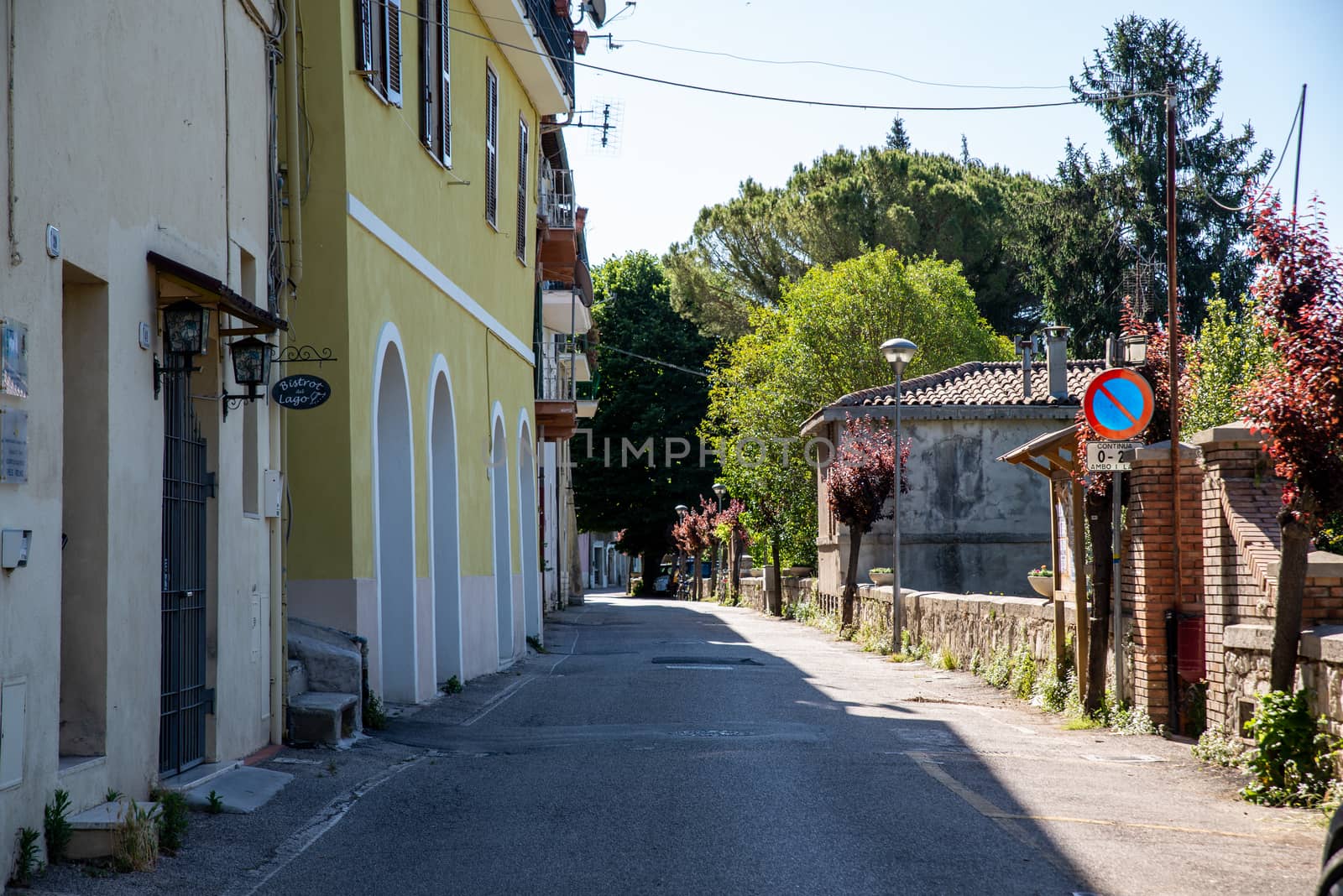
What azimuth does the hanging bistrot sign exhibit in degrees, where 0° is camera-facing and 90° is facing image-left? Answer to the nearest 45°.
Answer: approximately 0°

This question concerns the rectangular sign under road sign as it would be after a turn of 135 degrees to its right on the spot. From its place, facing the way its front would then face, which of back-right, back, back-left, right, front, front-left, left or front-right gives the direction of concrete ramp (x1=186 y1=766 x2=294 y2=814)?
left

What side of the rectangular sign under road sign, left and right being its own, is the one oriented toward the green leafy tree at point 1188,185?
back

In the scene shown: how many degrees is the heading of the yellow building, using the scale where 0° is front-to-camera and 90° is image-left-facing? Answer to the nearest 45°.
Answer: approximately 315°

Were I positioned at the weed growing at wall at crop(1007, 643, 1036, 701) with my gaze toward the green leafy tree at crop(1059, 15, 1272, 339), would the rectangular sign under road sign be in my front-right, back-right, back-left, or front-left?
back-right

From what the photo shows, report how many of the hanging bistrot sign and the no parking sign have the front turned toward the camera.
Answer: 2

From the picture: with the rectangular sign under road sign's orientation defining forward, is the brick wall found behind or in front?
in front

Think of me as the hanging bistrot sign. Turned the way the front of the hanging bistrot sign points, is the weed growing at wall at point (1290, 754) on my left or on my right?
on my left

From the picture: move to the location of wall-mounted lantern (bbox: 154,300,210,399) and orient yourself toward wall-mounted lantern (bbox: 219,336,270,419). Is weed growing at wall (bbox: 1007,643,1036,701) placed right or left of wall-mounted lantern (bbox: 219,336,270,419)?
right
